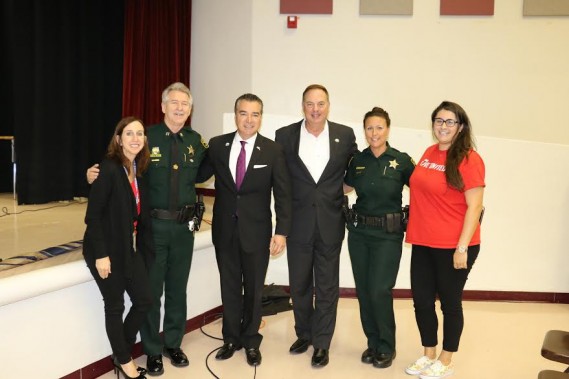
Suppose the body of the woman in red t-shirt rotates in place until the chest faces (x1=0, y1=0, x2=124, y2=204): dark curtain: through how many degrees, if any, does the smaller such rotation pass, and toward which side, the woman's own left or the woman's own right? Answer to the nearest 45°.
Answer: approximately 90° to the woman's own right

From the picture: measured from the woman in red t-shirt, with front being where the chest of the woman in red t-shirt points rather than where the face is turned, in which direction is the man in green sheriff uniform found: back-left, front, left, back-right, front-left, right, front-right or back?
front-right

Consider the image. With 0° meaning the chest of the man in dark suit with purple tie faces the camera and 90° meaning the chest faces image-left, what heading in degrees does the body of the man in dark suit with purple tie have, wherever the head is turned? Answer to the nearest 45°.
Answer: approximately 0°

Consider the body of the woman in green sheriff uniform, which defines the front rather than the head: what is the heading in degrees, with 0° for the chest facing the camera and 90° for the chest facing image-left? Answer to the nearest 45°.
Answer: approximately 0°

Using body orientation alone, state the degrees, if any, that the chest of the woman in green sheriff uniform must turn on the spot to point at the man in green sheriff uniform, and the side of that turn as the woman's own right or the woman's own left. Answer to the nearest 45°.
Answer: approximately 90° to the woman's own right

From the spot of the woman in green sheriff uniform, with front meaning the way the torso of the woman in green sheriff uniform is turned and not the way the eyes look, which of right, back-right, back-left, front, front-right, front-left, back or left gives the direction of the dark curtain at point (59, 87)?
back-right

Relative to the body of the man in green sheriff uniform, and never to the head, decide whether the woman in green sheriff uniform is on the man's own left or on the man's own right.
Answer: on the man's own left
